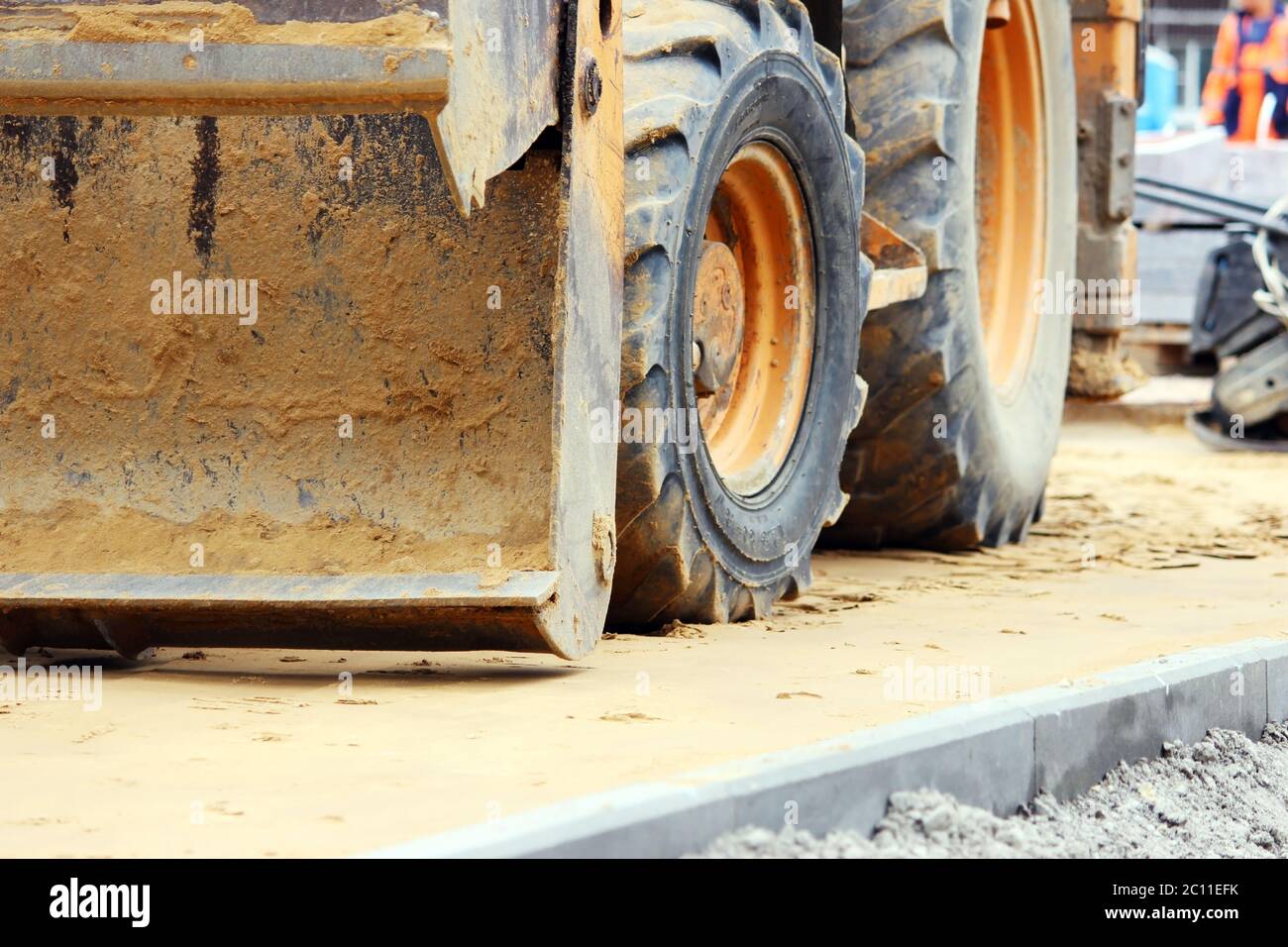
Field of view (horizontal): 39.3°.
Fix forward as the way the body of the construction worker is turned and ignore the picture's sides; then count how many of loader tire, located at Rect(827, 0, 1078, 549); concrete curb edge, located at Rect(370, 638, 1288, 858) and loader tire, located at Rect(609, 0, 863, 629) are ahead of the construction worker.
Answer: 3

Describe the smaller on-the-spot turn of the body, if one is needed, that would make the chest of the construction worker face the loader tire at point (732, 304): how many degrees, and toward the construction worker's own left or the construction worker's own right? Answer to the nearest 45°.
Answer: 0° — they already face it

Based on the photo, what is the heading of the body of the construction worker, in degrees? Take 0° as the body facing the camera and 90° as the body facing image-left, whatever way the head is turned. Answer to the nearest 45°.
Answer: approximately 0°

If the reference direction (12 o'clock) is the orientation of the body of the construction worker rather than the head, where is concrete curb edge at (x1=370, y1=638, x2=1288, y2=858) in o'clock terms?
The concrete curb edge is roughly at 12 o'clock from the construction worker.
